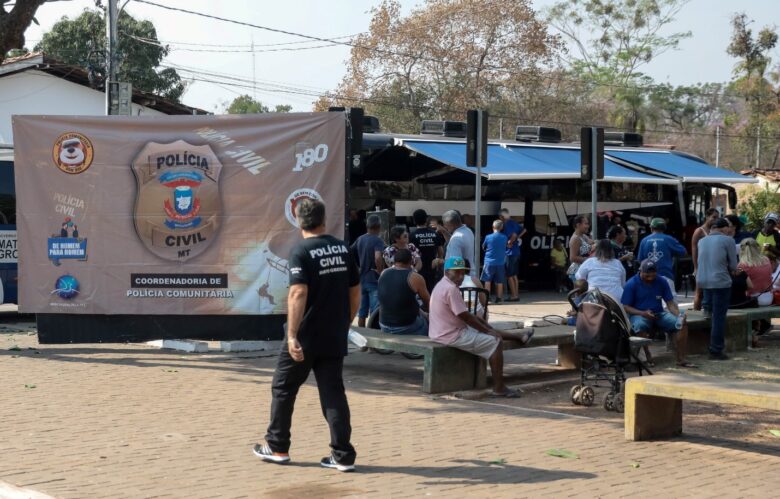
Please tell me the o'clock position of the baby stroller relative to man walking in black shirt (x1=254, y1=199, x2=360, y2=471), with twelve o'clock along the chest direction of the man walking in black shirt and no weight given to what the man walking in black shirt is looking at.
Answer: The baby stroller is roughly at 3 o'clock from the man walking in black shirt.

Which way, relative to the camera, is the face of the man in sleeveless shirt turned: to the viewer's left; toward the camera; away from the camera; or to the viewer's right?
away from the camera

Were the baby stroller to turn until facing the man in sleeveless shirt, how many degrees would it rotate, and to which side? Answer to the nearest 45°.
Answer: approximately 90° to its left

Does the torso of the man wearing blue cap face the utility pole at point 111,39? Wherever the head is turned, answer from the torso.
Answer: no

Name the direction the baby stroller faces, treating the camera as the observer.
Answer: facing away from the viewer and to the right of the viewer

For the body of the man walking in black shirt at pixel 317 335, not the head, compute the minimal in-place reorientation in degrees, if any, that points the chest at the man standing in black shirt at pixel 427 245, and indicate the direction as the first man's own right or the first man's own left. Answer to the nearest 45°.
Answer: approximately 45° to the first man's own right

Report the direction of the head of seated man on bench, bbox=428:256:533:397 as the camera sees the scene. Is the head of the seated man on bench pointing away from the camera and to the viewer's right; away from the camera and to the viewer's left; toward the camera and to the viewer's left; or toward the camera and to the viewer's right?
toward the camera and to the viewer's right

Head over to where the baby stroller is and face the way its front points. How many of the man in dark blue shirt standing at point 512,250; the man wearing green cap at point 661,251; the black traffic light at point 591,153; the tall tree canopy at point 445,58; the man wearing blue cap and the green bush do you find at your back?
0

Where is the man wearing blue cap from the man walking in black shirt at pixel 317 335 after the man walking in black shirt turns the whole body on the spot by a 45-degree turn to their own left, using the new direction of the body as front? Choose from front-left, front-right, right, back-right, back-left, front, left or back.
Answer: back-right

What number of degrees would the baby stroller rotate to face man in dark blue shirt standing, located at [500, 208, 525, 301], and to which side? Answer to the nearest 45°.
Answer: approximately 45° to its left

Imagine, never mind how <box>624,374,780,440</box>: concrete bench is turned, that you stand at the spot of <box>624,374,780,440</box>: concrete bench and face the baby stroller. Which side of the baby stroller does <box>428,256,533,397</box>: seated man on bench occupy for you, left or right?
left
